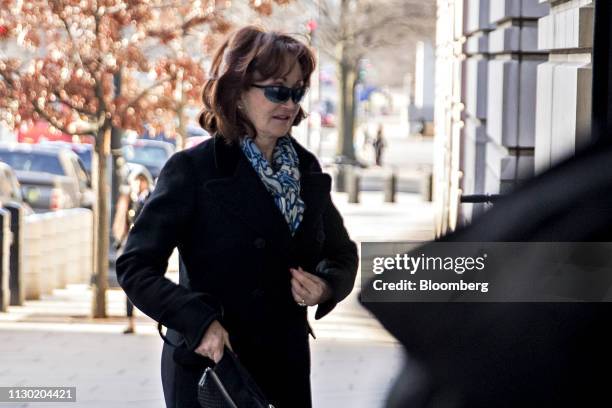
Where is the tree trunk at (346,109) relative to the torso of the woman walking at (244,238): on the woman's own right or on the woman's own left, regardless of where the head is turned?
on the woman's own left

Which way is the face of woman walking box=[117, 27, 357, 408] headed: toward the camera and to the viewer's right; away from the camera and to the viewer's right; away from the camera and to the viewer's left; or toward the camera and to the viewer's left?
toward the camera and to the viewer's right

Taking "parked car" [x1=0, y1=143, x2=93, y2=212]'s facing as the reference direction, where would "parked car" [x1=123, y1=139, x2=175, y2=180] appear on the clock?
"parked car" [x1=123, y1=139, x2=175, y2=180] is roughly at 11 o'clock from "parked car" [x1=0, y1=143, x2=93, y2=212].

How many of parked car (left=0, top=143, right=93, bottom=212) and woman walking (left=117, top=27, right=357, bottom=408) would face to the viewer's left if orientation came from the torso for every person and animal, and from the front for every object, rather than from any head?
0

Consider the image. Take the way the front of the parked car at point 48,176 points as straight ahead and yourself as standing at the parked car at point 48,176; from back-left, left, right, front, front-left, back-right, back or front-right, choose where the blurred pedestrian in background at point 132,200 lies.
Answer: back-right

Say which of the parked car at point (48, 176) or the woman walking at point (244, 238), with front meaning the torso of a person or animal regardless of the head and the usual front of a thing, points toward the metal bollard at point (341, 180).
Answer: the parked car

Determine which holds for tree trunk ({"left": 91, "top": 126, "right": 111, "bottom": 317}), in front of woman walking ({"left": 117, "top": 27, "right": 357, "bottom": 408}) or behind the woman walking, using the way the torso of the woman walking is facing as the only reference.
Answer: behind

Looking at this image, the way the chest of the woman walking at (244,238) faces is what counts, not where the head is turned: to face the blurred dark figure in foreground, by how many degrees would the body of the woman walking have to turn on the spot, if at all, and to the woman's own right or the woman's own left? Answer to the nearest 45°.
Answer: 0° — they already face them

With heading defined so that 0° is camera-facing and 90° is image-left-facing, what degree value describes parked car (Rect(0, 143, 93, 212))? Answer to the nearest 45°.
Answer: approximately 225°

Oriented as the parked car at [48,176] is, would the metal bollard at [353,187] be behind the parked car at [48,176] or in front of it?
in front

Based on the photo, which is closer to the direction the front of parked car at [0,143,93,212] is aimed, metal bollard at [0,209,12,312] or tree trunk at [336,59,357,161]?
the tree trunk

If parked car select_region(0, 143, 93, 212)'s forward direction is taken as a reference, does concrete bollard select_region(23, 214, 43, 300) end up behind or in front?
behind

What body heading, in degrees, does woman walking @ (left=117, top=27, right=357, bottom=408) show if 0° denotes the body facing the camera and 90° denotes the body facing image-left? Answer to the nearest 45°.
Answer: approximately 315°
